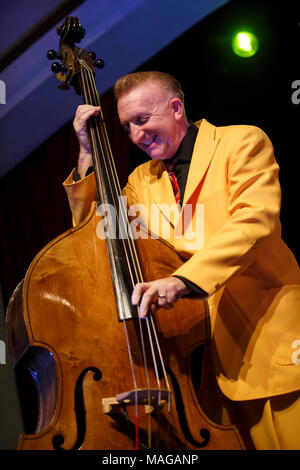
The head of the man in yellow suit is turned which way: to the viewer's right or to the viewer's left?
to the viewer's left

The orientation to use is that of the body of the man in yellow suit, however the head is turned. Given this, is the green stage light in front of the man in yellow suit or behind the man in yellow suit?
behind

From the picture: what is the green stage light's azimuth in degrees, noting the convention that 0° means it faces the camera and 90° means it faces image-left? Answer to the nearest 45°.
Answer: approximately 0°
